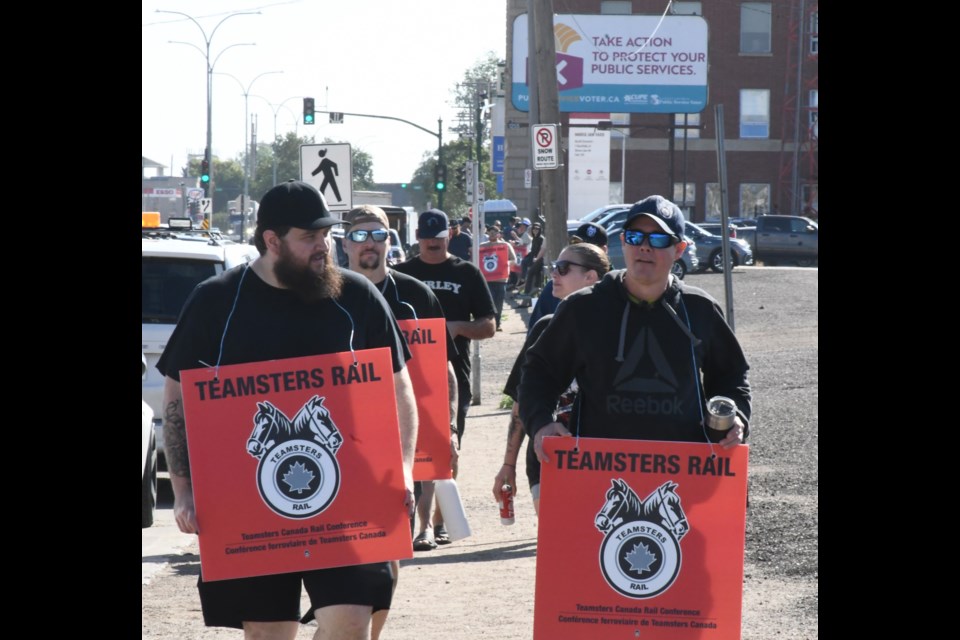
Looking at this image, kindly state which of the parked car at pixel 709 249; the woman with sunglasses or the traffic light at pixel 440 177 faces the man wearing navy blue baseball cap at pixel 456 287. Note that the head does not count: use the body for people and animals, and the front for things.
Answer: the traffic light

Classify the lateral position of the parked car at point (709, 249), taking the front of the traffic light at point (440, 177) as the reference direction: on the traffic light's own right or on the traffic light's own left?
on the traffic light's own left

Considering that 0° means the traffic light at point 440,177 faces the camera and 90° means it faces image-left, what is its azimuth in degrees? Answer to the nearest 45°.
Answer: approximately 0°

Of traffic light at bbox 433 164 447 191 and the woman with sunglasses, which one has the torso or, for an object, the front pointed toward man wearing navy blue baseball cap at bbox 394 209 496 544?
the traffic light

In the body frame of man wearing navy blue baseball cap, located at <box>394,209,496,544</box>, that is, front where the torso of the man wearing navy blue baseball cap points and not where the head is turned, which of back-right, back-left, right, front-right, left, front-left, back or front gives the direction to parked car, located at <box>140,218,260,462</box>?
back-right

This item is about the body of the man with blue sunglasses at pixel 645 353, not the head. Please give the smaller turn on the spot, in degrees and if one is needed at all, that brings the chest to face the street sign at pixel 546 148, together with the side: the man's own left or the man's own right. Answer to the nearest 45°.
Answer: approximately 180°

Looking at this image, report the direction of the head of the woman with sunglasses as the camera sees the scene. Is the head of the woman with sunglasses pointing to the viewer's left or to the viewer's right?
to the viewer's left

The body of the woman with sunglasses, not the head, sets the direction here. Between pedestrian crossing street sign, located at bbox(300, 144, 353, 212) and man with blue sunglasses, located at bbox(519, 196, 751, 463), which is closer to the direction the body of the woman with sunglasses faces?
the man with blue sunglasses
